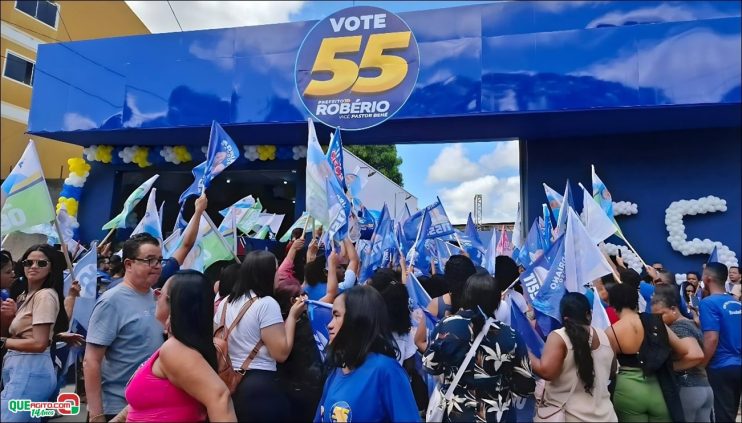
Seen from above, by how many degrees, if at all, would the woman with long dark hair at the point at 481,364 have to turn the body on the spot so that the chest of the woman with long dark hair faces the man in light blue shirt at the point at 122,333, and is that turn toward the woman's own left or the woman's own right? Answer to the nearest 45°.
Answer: approximately 90° to the woman's own left

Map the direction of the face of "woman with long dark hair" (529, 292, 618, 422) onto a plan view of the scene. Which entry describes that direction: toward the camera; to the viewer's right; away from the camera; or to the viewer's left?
away from the camera

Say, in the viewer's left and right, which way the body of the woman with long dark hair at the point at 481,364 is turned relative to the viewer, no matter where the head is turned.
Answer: facing away from the viewer

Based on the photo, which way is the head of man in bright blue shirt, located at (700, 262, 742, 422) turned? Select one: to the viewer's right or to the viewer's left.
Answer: to the viewer's left

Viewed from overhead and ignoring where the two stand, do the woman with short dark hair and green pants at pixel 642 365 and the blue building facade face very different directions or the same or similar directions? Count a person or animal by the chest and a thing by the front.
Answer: very different directions

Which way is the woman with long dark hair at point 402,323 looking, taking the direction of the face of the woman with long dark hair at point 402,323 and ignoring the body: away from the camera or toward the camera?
away from the camera

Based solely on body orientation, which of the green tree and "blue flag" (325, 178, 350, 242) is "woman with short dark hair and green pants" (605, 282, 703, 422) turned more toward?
the green tree

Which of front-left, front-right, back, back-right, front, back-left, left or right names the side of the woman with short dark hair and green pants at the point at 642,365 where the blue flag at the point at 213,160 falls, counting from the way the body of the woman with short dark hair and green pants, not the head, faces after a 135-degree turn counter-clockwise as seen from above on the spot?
front-right

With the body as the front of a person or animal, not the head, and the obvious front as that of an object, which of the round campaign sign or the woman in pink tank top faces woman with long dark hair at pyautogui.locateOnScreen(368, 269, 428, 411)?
the round campaign sign

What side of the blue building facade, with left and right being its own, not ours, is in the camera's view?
front

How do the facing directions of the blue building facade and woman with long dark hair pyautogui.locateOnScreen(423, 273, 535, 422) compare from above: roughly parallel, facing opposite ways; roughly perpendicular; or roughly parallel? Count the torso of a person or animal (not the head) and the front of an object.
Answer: roughly parallel, facing opposite ways

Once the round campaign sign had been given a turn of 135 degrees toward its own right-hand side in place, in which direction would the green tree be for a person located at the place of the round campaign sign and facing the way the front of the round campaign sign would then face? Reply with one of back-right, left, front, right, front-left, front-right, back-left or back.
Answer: front-right

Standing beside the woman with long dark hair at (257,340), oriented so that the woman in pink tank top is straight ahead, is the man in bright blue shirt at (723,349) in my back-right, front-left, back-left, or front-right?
back-left

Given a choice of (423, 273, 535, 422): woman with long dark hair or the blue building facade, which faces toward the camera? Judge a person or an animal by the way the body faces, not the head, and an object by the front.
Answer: the blue building facade
